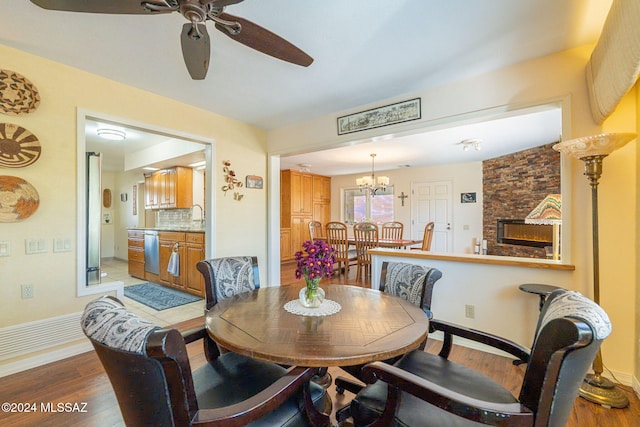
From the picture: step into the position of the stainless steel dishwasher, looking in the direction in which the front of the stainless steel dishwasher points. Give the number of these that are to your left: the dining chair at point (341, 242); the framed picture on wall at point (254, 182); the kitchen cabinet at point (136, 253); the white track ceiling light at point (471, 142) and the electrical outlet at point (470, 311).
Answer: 4

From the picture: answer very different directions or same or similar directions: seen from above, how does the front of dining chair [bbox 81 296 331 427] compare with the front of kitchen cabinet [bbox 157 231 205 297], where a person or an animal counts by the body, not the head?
very different directions

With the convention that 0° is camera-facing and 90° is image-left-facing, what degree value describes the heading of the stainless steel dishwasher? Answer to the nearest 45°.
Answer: approximately 45°

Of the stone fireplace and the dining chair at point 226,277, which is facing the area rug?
the stone fireplace

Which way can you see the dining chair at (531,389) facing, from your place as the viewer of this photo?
facing away from the viewer and to the left of the viewer

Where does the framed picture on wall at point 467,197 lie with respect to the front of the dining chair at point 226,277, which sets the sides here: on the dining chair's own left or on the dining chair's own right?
on the dining chair's own left

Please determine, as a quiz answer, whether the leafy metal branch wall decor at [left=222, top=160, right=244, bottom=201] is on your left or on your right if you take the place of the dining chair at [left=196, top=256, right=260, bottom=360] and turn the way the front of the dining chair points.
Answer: on your left

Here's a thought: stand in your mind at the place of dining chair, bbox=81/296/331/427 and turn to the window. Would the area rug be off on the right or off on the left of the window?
left

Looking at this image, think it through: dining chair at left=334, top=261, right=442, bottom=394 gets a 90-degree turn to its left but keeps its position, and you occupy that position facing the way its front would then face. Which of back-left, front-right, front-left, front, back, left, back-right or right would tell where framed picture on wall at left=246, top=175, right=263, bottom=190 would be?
back

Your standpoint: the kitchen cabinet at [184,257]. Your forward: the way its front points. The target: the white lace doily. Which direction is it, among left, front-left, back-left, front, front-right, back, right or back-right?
front-left

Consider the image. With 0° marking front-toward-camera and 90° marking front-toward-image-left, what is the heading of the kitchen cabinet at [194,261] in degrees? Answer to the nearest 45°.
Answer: approximately 45°

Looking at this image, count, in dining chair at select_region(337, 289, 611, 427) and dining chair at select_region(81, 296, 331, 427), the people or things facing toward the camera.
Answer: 0

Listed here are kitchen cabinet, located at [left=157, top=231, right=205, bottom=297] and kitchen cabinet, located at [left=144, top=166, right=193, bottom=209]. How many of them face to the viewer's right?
0

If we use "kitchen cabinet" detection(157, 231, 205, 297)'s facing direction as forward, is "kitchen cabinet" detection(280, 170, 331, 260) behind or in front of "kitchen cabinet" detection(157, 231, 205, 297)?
behind
